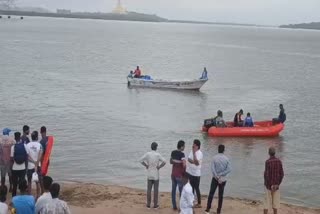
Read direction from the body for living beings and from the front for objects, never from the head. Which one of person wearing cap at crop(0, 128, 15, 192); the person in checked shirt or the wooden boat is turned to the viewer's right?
the wooden boat

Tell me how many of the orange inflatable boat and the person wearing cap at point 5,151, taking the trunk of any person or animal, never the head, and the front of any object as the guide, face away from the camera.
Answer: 1

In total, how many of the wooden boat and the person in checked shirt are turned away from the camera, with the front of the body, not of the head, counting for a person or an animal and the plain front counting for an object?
1

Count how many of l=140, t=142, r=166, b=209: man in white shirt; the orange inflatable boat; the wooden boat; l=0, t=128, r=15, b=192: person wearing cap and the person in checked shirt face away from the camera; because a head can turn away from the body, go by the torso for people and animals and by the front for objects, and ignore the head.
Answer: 3

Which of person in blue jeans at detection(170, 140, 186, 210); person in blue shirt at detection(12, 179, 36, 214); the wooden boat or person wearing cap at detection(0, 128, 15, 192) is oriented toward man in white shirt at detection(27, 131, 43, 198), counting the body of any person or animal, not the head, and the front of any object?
the person in blue shirt

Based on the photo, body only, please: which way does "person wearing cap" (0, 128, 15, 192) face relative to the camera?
away from the camera

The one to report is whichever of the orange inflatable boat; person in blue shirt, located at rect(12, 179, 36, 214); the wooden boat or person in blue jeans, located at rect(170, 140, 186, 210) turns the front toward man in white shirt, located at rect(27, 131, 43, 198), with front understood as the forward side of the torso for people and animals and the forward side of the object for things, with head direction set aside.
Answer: the person in blue shirt

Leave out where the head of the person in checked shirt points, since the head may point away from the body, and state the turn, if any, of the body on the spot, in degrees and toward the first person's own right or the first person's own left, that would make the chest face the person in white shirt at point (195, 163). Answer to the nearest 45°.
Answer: approximately 90° to the first person's own left

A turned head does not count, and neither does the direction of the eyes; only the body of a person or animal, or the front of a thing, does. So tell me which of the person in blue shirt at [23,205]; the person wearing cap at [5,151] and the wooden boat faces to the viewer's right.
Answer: the wooden boat

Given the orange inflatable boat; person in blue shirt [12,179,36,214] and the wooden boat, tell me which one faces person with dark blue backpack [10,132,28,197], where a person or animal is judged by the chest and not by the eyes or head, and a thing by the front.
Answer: the person in blue shirt

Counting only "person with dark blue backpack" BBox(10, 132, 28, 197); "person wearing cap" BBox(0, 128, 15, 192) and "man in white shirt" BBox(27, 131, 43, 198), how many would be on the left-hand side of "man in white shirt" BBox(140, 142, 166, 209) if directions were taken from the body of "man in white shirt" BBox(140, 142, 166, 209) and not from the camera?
3

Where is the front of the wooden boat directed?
to the viewer's right

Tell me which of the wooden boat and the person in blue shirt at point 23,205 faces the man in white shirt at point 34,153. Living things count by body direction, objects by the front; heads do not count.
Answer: the person in blue shirt
